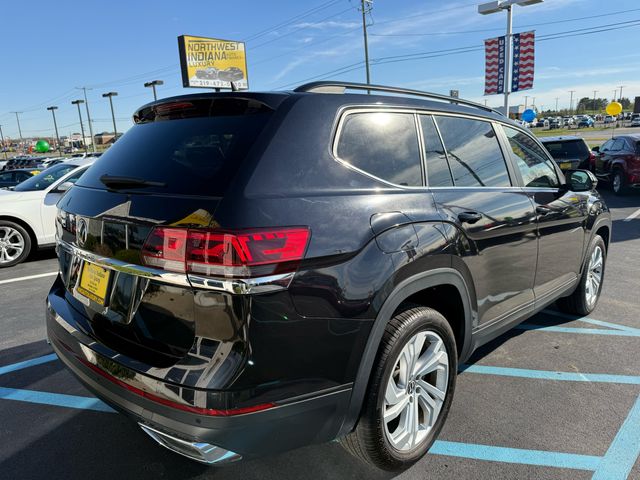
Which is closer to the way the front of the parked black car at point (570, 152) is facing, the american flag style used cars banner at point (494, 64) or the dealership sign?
the american flag style used cars banner

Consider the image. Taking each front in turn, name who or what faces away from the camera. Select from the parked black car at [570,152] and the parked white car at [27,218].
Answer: the parked black car

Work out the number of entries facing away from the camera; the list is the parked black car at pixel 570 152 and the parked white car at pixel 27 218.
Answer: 1

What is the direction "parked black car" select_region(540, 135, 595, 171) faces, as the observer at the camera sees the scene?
facing away from the viewer
